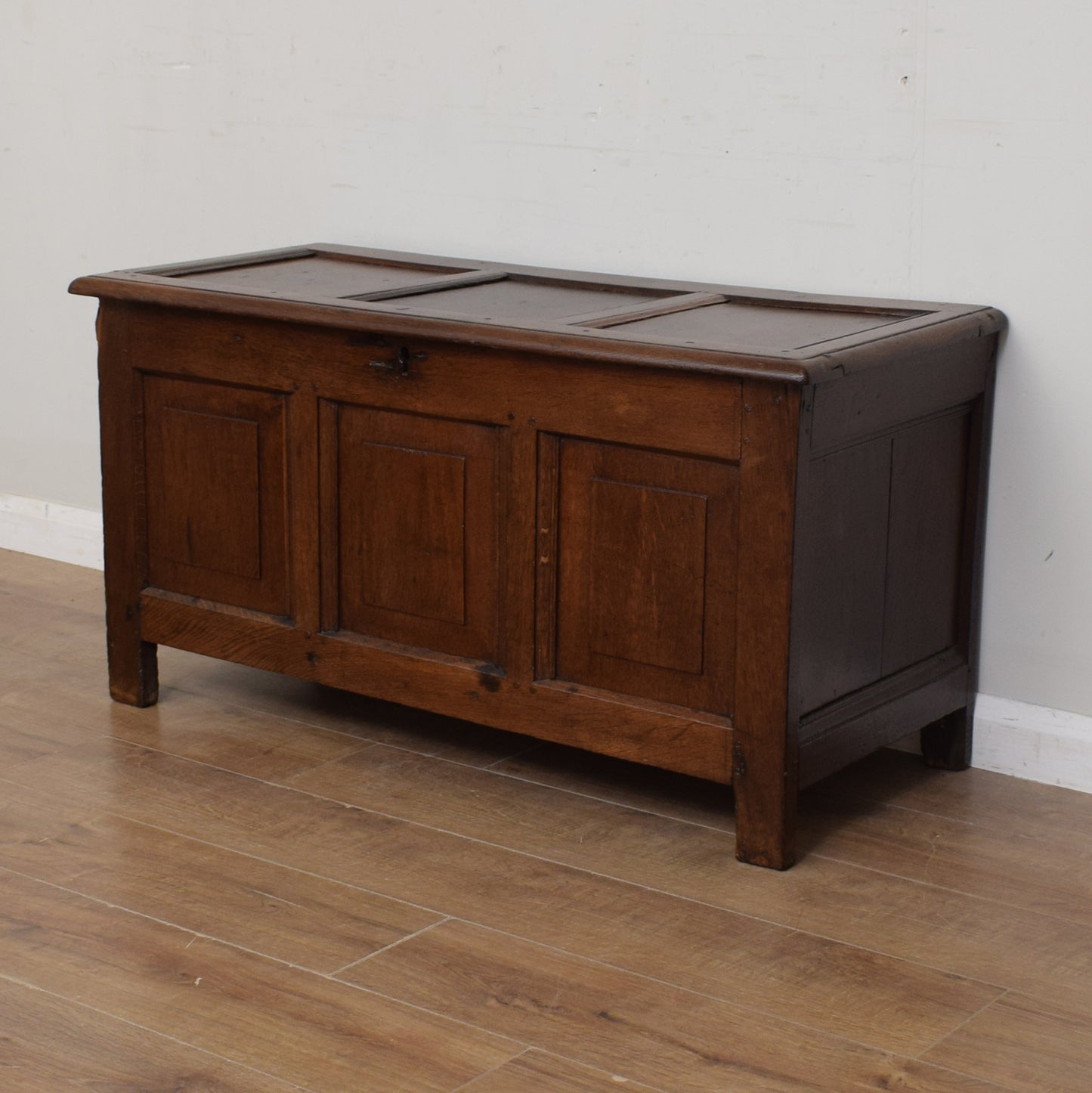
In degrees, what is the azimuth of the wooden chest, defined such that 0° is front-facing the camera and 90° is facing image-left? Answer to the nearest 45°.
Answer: approximately 45°
